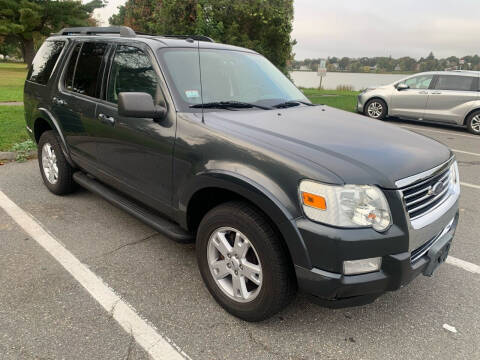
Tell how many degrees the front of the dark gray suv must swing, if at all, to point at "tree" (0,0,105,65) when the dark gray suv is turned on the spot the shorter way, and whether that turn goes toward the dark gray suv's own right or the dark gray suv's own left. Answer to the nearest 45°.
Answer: approximately 180°

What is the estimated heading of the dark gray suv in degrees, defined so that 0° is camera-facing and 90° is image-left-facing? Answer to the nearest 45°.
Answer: approximately 315°

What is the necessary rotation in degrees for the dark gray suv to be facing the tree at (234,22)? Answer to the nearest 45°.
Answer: approximately 135° to its left

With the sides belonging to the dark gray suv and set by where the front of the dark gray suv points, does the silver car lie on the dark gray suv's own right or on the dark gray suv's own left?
on the dark gray suv's own left
